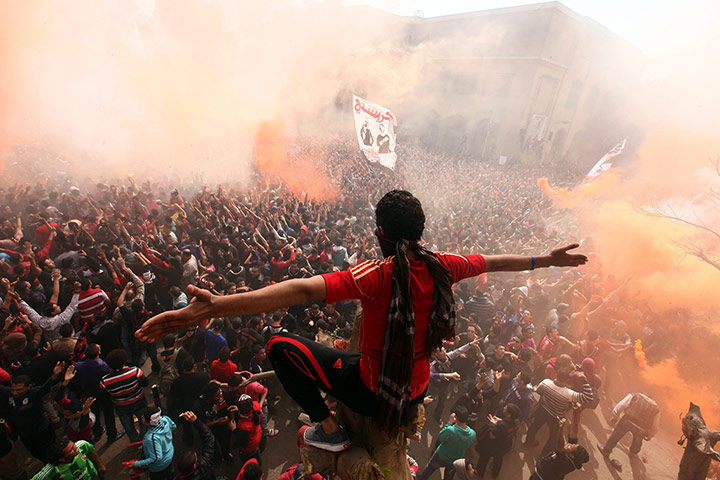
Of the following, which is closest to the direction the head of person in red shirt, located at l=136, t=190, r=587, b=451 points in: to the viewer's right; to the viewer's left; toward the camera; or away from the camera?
away from the camera

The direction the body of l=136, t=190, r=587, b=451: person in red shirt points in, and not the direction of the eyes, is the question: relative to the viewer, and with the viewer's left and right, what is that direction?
facing away from the viewer and to the left of the viewer
